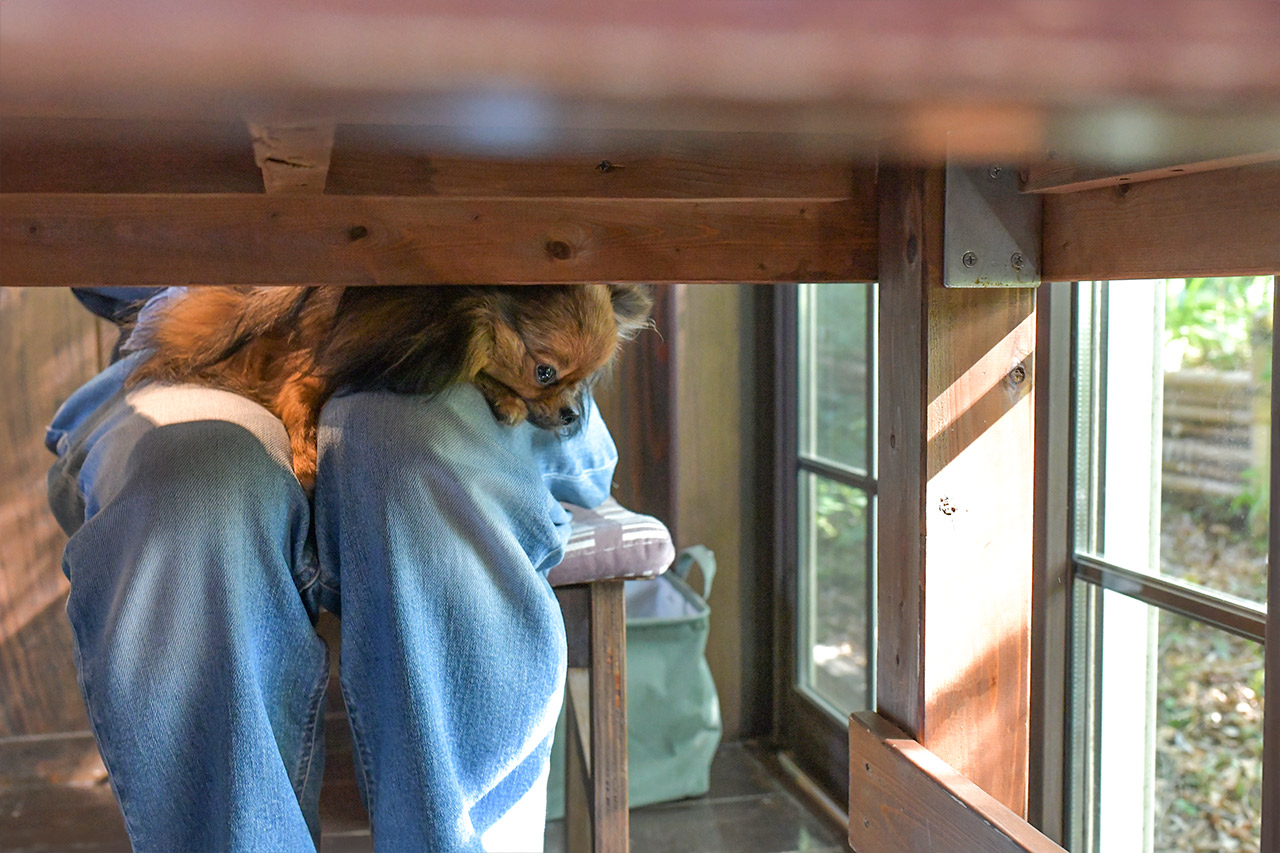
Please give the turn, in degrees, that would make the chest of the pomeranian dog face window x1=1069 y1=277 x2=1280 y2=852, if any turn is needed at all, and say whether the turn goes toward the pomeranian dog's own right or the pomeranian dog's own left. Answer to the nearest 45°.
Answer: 0° — it already faces it

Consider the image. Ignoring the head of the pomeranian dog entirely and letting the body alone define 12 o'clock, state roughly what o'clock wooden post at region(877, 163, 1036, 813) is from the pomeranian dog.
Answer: The wooden post is roughly at 1 o'clock from the pomeranian dog.

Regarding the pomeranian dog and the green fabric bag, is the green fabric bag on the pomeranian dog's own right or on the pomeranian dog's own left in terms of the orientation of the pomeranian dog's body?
on the pomeranian dog's own left

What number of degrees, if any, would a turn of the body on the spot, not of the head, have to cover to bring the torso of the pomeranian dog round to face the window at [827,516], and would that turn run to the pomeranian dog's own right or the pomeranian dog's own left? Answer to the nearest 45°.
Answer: approximately 45° to the pomeranian dog's own left

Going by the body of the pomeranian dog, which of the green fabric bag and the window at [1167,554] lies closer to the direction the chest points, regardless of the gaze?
the window

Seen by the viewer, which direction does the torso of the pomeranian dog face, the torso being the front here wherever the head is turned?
to the viewer's right
